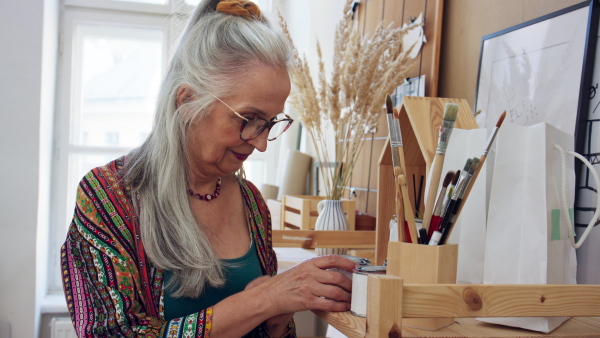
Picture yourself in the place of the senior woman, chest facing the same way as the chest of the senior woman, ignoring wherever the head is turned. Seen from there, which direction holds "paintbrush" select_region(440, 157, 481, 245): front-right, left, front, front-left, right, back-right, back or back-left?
front

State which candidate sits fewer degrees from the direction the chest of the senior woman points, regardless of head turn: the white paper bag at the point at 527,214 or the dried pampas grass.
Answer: the white paper bag

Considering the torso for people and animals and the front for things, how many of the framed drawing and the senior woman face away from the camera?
0

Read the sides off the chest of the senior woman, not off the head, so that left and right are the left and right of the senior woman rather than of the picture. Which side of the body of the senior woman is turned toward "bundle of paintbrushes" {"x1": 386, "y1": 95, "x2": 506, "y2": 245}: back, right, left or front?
front

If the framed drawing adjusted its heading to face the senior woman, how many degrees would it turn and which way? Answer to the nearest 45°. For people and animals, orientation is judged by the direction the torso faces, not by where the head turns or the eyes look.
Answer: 0° — it already faces them

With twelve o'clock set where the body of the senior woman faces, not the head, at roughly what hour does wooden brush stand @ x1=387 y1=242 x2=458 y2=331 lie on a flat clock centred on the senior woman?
The wooden brush stand is roughly at 12 o'clock from the senior woman.

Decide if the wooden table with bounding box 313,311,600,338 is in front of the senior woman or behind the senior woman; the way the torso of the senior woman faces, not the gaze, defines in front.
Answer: in front

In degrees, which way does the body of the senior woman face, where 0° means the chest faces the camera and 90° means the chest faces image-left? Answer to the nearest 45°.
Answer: approximately 315°

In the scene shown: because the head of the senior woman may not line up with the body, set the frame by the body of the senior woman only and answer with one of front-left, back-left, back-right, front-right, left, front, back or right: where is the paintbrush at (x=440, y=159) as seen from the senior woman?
front

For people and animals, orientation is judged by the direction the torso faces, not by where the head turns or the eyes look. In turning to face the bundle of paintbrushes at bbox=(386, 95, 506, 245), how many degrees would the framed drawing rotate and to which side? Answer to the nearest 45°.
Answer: approximately 45° to its left
